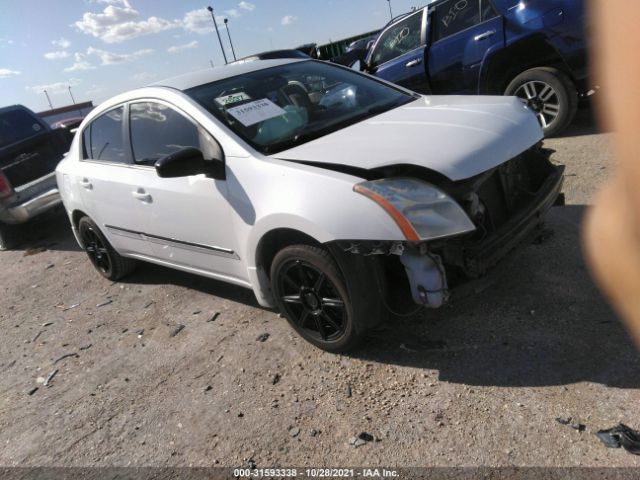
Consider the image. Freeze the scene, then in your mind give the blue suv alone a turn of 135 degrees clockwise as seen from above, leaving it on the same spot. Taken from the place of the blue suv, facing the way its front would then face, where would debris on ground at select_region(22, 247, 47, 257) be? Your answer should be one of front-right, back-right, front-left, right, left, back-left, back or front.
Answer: back

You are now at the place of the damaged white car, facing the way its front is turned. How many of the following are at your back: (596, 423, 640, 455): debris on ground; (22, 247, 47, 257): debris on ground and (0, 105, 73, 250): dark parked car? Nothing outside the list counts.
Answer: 2

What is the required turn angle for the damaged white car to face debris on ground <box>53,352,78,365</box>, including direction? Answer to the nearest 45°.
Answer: approximately 135° to its right

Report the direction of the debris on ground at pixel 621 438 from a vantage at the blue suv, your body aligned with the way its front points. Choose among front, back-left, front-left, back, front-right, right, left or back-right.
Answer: back-left

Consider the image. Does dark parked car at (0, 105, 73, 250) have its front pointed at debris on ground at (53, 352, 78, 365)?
no

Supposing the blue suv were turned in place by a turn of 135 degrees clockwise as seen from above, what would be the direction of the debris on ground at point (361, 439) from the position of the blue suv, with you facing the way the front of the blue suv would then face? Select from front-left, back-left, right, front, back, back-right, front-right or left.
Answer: right

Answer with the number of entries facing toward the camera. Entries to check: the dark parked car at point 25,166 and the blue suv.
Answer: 0

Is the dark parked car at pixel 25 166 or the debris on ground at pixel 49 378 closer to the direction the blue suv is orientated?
the dark parked car

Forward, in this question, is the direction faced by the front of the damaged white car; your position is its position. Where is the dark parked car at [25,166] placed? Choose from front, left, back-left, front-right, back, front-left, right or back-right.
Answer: back

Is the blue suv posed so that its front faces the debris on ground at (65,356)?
no

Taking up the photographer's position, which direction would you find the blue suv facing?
facing away from the viewer and to the left of the viewer

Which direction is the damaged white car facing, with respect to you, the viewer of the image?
facing the viewer and to the right of the viewer

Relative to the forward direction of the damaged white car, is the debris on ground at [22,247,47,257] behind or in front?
behind

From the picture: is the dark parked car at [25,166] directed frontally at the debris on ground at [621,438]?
no

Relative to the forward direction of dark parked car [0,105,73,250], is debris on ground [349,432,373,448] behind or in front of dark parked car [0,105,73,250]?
behind

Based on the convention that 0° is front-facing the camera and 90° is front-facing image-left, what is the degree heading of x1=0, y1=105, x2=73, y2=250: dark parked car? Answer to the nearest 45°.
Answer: approximately 135°

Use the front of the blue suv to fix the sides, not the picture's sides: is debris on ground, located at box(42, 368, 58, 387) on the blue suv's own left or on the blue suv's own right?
on the blue suv's own left
